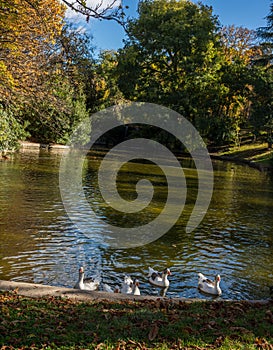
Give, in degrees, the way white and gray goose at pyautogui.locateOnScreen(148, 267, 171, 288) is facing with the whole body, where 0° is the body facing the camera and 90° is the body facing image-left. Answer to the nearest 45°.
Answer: approximately 315°

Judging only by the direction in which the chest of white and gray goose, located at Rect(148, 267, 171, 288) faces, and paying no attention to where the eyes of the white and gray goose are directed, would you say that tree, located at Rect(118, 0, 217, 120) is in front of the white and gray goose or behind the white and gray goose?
behind

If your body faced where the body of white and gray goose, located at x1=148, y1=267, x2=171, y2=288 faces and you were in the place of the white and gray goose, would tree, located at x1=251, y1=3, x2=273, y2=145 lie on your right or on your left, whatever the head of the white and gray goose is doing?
on your left
